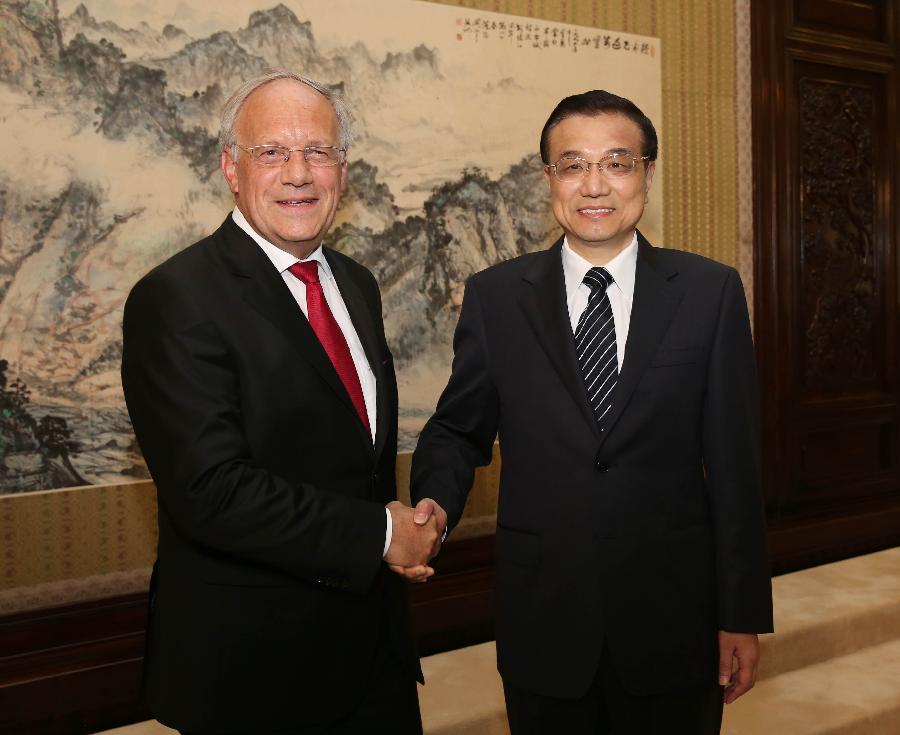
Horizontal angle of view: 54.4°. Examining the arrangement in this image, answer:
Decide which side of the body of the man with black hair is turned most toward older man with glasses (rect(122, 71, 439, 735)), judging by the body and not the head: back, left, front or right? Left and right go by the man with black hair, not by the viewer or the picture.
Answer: right

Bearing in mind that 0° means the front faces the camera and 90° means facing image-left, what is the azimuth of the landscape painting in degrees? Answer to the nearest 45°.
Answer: approximately 315°

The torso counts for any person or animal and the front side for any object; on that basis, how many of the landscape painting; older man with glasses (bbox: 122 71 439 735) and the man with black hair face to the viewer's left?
0

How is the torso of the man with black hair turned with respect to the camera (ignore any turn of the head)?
toward the camera

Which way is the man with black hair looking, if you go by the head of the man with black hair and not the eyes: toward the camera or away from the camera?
toward the camera

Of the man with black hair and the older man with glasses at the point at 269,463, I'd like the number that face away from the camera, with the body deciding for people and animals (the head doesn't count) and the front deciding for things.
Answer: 0

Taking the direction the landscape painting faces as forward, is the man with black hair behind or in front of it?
in front

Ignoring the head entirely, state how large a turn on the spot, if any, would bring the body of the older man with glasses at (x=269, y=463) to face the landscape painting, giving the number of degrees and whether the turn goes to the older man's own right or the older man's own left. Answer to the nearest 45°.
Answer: approximately 135° to the older man's own left

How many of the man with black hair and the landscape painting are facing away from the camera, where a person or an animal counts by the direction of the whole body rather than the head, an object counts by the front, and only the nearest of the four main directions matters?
0

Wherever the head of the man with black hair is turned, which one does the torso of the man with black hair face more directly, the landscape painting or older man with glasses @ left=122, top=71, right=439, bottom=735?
the older man with glasses

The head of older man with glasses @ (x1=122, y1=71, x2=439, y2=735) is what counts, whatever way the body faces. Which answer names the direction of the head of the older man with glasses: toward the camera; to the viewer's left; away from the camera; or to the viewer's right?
toward the camera

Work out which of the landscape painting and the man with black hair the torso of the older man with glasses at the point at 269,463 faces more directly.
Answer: the man with black hair

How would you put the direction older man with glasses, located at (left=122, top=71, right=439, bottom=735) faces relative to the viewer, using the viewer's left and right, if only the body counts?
facing the viewer and to the right of the viewer

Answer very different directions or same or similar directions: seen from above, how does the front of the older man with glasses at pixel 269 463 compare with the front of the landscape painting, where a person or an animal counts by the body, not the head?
same or similar directions
